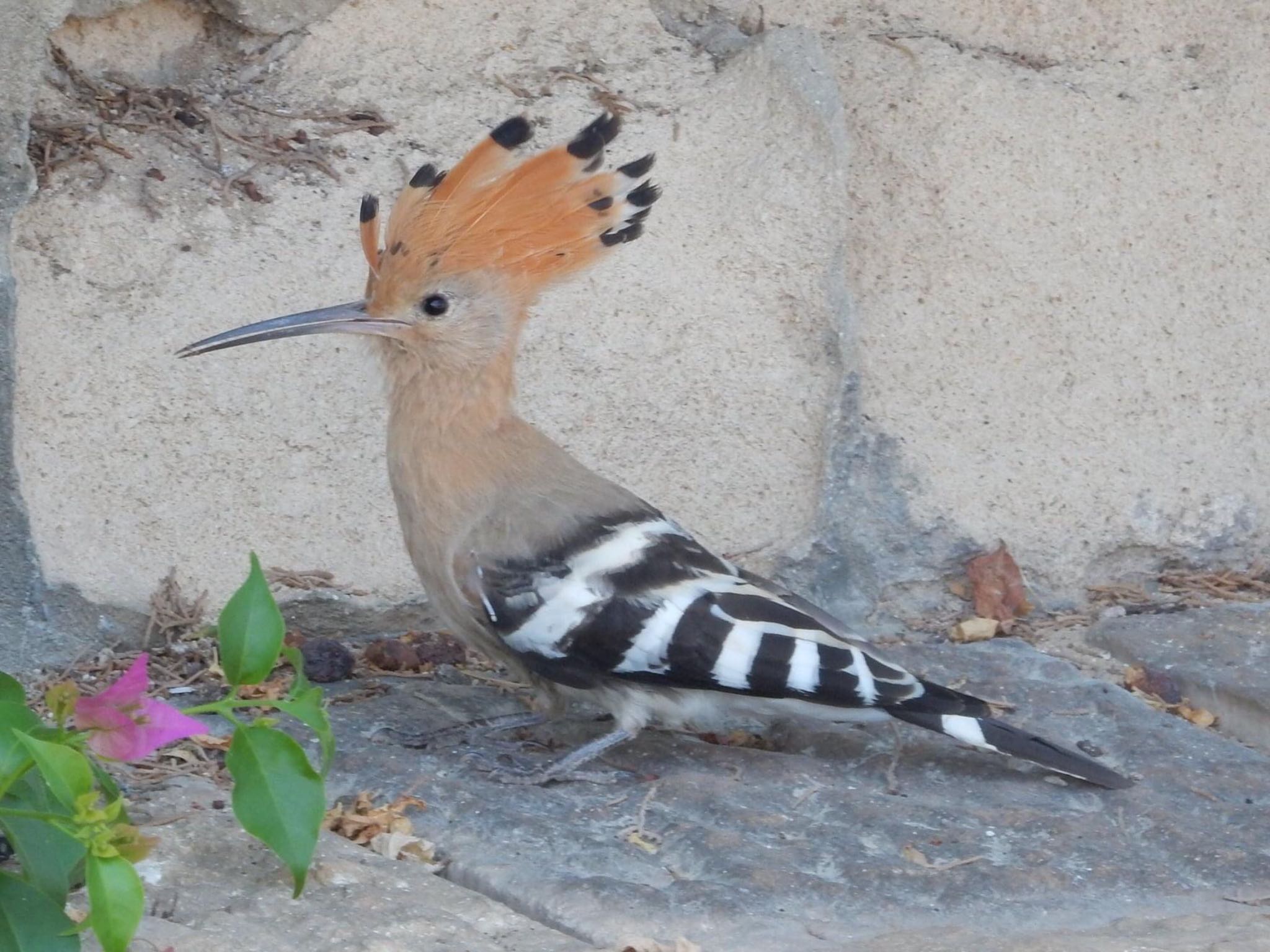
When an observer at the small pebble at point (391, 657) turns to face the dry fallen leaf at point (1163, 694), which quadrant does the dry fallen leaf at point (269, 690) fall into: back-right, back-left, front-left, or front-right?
back-right

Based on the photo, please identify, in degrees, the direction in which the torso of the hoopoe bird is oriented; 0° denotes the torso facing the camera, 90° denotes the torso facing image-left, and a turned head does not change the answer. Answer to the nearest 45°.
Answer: approximately 90°

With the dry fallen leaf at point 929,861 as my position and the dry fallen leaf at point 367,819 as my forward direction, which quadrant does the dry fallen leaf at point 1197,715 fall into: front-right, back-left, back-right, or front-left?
back-right

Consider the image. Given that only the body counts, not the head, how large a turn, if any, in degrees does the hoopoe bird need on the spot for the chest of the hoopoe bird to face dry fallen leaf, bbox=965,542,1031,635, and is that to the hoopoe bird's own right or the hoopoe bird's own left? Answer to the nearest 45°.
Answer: approximately 135° to the hoopoe bird's own right

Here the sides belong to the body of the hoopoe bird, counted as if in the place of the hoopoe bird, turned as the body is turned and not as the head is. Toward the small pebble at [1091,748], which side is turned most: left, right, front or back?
back

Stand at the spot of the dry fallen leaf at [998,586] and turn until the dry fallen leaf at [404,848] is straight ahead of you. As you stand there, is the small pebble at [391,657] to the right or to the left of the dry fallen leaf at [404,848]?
right
